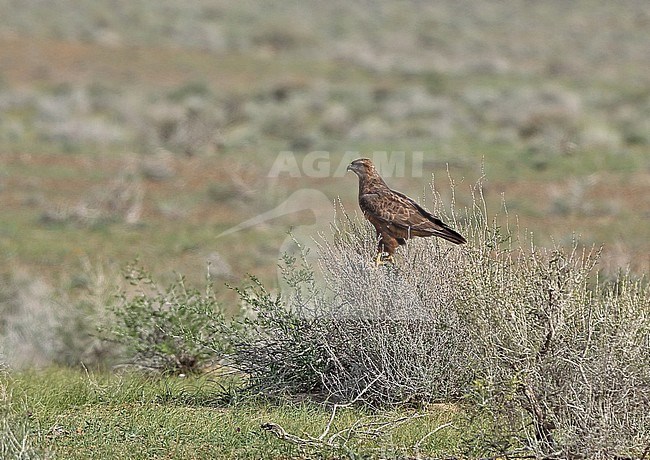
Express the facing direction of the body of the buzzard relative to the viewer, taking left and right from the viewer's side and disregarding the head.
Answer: facing to the left of the viewer
